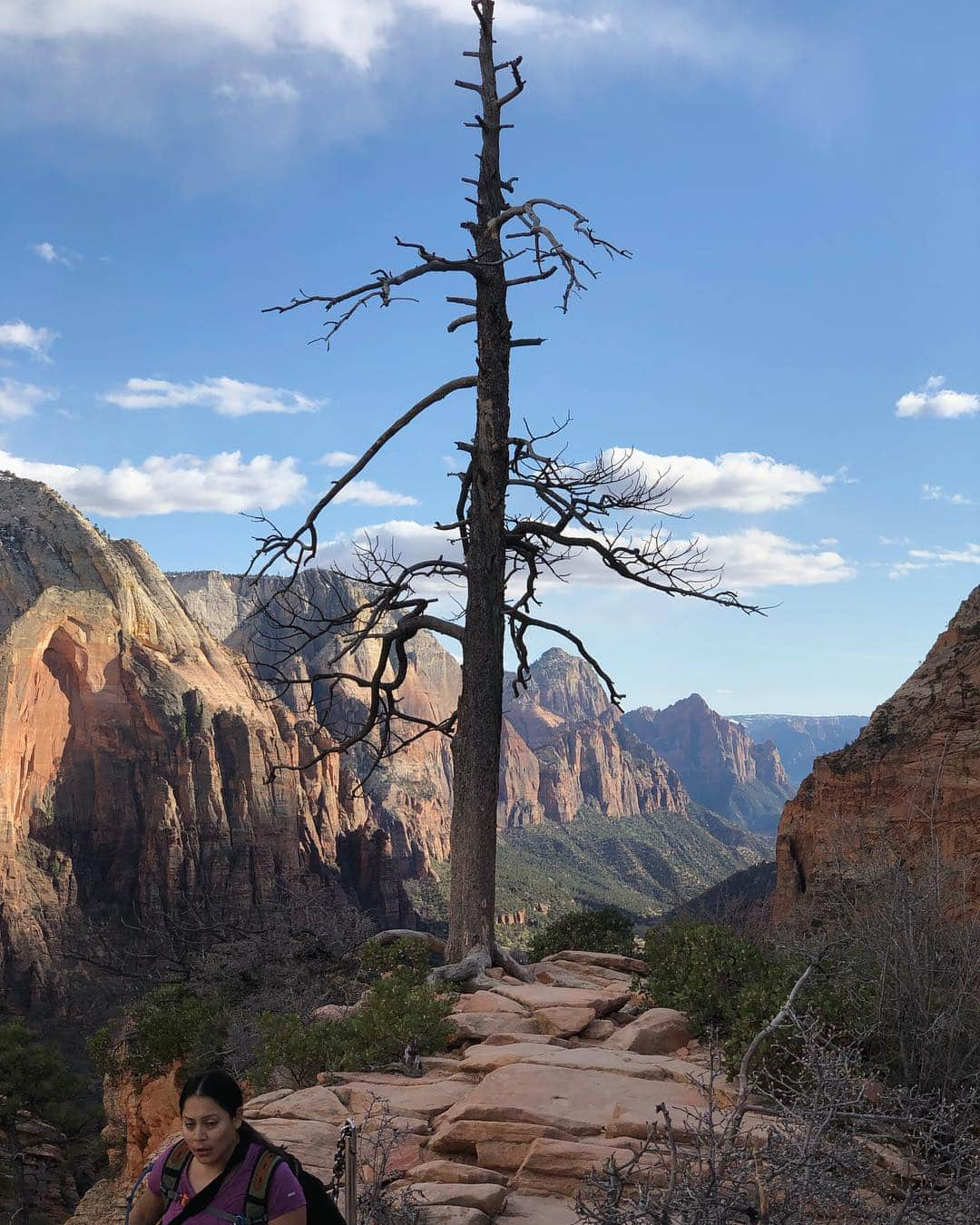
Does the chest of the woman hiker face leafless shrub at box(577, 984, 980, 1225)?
no

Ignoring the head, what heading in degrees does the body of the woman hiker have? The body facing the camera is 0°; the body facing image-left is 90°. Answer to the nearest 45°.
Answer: approximately 45°

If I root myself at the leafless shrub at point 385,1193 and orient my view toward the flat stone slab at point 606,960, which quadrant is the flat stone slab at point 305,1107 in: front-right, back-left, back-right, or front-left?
front-left

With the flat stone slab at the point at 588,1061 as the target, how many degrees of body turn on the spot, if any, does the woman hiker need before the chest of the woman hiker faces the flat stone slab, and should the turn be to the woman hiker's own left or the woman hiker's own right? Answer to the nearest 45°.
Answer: approximately 180°

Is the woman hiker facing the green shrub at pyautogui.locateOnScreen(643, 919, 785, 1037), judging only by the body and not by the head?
no

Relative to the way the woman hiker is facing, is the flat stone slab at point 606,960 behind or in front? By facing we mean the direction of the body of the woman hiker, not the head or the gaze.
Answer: behind

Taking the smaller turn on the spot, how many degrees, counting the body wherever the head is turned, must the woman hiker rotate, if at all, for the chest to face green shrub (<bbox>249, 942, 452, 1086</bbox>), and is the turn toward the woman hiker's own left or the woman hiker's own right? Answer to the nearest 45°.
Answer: approximately 135° to the woman hiker's own right

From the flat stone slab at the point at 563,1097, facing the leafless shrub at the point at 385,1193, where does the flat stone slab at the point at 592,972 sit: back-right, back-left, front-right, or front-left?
back-right

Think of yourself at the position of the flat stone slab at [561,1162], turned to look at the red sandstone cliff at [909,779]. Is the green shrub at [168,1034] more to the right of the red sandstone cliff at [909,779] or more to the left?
left

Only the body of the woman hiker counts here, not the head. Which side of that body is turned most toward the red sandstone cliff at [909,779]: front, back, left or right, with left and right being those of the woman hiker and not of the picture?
back

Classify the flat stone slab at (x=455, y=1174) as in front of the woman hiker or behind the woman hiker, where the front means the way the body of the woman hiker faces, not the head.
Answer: behind

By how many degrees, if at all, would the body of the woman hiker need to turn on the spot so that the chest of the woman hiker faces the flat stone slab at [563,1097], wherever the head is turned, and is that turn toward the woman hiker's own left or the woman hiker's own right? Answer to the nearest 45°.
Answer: approximately 180°

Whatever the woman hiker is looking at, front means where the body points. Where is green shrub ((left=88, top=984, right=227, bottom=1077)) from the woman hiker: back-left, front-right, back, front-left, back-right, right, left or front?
back-right

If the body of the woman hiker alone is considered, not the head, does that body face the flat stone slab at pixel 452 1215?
no

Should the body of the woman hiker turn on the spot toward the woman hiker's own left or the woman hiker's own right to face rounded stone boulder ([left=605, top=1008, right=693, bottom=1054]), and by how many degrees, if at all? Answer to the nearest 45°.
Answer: approximately 180°
